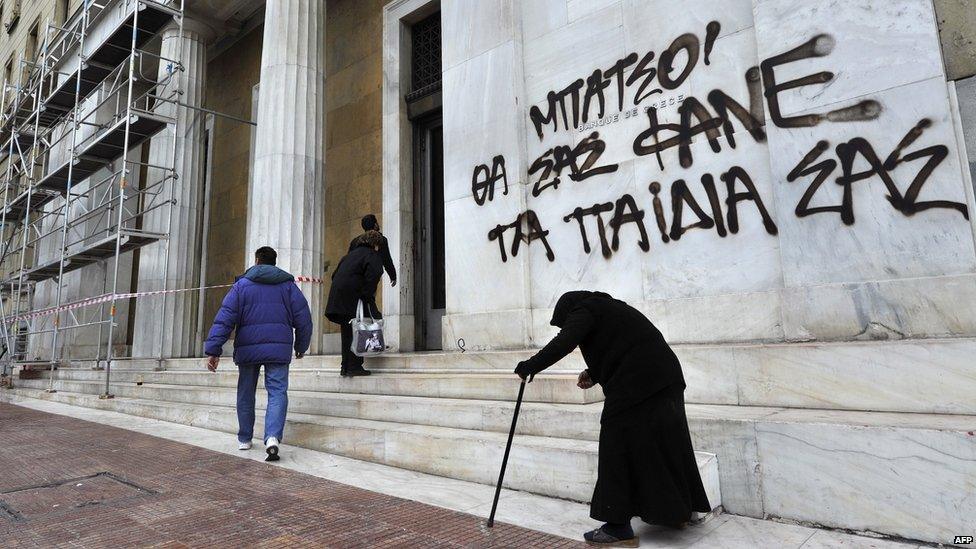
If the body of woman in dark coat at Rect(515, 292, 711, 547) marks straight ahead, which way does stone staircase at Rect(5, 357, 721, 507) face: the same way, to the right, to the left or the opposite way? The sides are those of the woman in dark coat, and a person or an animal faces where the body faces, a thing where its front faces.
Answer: to the left

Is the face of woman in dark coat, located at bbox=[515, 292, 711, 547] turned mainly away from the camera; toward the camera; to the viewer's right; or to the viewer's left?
to the viewer's left

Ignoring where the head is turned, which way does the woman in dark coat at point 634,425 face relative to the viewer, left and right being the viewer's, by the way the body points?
facing to the left of the viewer

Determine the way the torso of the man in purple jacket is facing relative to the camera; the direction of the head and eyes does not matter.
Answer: away from the camera

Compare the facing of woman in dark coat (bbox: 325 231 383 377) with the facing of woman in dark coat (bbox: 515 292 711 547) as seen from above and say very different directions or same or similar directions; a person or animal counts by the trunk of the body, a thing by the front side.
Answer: very different directions
